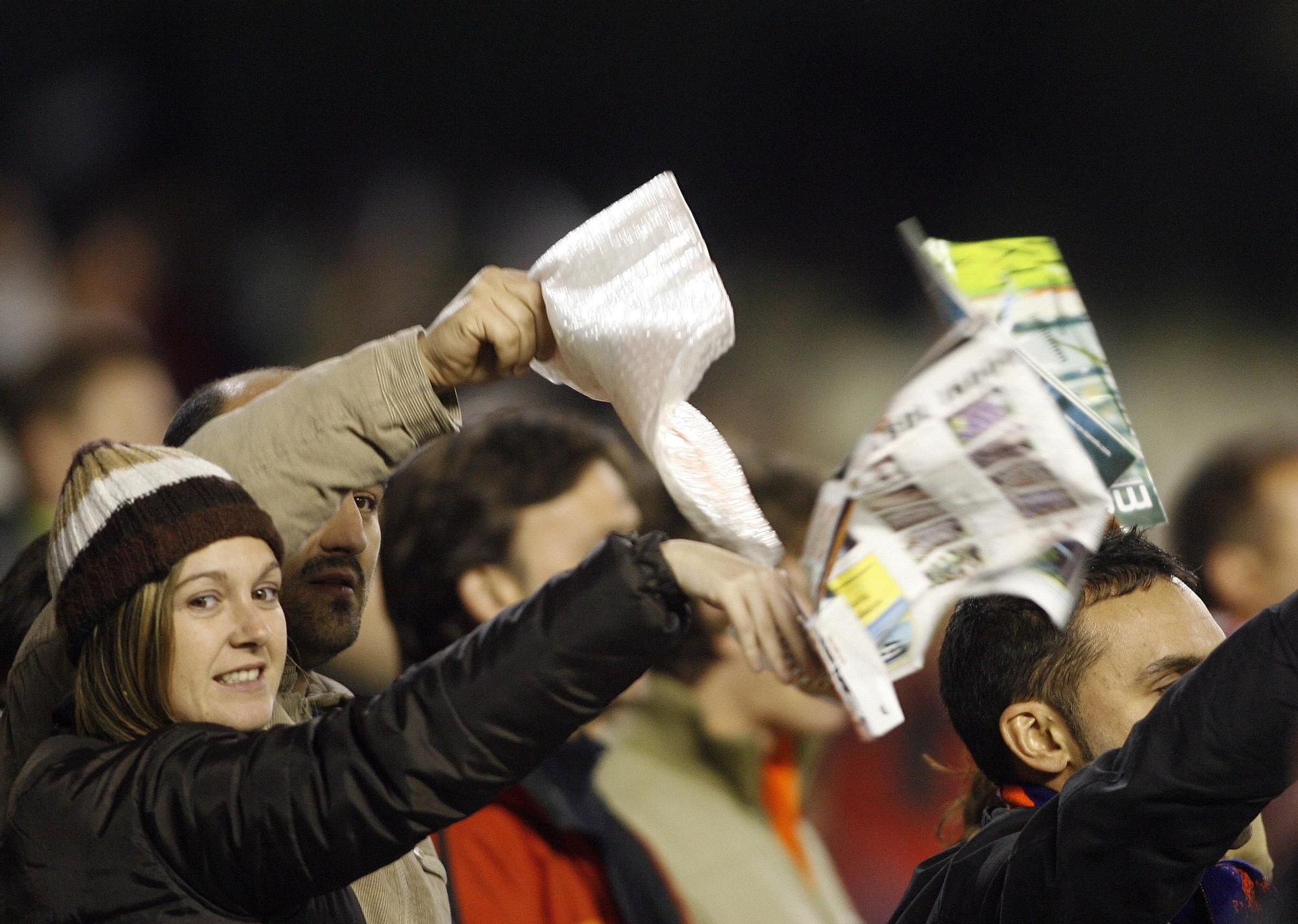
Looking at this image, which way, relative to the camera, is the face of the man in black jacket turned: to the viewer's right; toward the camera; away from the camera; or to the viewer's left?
to the viewer's right

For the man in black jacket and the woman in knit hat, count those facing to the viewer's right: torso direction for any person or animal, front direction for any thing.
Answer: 2

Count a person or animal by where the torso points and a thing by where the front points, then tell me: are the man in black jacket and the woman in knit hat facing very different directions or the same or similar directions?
same or similar directions

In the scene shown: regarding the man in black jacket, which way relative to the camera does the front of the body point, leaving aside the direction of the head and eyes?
to the viewer's right

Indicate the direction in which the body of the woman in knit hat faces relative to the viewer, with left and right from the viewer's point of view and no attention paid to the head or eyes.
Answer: facing to the right of the viewer
